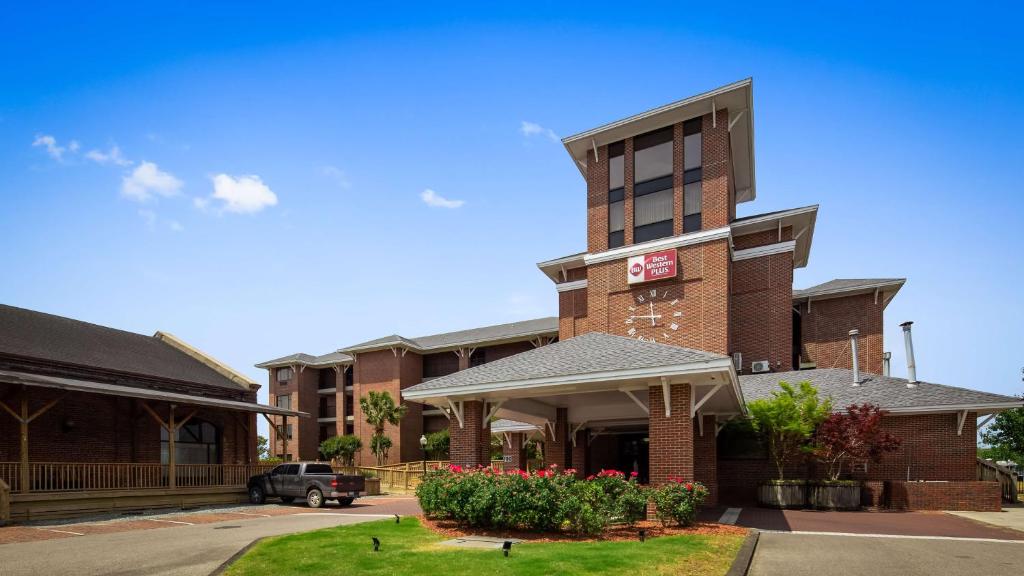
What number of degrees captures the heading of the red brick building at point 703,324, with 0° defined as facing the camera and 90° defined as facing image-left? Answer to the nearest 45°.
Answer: approximately 45°

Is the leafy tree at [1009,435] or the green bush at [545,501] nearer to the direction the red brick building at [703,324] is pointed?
the green bush

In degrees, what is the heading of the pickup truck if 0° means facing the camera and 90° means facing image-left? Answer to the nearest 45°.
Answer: approximately 135°

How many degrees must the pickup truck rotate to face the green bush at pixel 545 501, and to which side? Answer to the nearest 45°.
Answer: approximately 135° to its left

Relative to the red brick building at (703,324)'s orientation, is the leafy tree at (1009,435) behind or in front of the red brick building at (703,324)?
behind

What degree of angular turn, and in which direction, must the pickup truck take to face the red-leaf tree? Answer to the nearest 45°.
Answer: approximately 180°

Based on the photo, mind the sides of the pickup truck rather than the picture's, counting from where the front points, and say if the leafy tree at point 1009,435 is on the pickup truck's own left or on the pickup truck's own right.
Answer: on the pickup truck's own right

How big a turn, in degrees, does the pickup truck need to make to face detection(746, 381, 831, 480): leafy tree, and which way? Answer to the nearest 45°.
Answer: approximately 180°
